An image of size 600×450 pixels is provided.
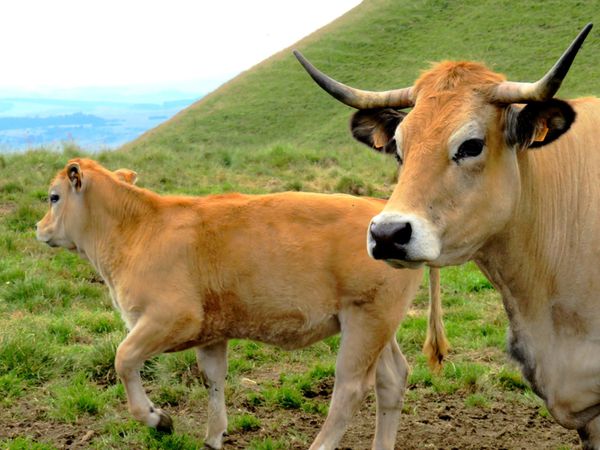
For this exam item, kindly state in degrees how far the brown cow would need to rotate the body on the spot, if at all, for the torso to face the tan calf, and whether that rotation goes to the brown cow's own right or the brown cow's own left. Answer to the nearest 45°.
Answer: approximately 90° to the brown cow's own right

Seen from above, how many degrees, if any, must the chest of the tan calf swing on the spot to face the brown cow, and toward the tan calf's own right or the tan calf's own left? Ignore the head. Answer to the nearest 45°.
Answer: approximately 135° to the tan calf's own left

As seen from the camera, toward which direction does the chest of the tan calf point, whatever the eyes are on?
to the viewer's left

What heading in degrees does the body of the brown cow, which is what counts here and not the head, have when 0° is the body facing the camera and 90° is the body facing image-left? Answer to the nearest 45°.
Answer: approximately 45°
